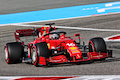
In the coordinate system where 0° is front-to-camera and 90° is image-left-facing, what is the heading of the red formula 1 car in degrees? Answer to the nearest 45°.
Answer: approximately 315°
